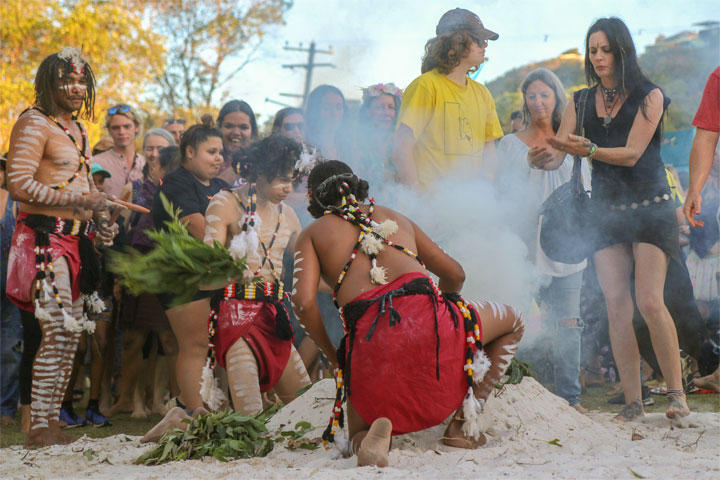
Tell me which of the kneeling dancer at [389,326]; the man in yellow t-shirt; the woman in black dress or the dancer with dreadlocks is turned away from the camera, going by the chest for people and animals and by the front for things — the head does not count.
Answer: the kneeling dancer

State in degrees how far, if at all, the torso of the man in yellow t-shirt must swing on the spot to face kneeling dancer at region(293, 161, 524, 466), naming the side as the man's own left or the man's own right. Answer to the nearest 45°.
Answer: approximately 45° to the man's own right

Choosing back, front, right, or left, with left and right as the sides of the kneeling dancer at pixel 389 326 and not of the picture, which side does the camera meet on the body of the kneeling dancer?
back

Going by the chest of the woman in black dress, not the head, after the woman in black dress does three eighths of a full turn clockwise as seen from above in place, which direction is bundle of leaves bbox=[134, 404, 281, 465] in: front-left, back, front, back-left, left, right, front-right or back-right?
back-left

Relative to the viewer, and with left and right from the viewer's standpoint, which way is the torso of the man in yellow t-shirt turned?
facing the viewer and to the right of the viewer

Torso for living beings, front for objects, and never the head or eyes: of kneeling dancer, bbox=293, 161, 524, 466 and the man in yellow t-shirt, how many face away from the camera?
1

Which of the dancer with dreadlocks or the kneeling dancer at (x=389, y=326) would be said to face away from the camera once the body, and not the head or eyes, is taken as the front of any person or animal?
the kneeling dancer

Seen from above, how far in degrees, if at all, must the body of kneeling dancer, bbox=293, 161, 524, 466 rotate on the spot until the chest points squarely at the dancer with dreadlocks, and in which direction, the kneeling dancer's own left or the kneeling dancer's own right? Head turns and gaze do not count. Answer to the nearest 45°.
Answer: approximately 45° to the kneeling dancer's own left

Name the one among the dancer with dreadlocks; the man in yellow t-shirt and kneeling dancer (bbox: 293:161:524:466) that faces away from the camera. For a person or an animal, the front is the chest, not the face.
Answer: the kneeling dancer

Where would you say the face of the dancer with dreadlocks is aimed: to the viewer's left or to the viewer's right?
to the viewer's right

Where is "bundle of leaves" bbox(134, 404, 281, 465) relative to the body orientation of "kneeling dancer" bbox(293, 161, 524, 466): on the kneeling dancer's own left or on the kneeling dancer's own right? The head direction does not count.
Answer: on the kneeling dancer's own left

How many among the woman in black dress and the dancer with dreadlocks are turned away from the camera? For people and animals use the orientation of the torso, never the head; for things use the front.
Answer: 0

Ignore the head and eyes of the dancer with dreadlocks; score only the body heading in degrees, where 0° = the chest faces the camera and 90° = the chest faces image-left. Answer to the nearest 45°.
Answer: approximately 315°

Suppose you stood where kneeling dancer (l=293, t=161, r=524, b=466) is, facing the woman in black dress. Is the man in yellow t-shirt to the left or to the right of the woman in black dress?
left

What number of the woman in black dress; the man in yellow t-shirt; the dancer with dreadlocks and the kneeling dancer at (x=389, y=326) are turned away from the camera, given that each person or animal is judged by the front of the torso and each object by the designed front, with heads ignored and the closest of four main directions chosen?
1

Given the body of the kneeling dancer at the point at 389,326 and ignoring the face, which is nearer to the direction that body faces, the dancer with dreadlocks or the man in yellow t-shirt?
the man in yellow t-shirt

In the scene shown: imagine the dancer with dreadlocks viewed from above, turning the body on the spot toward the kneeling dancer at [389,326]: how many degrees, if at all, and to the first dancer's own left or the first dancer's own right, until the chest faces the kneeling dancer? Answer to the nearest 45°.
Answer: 0° — they already face them
